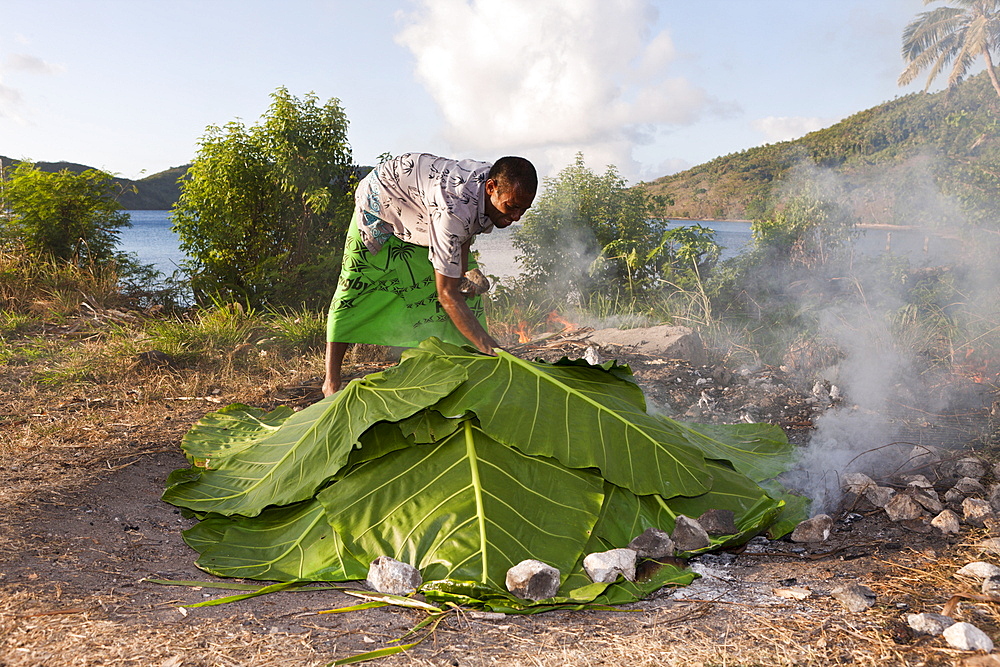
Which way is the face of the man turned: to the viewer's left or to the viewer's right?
to the viewer's right

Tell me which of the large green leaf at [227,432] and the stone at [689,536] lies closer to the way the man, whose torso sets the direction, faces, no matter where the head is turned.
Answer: the stone

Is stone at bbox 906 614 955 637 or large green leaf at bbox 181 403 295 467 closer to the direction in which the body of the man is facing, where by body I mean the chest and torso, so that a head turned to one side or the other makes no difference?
the stone

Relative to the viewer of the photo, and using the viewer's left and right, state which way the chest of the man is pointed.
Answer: facing to the right of the viewer

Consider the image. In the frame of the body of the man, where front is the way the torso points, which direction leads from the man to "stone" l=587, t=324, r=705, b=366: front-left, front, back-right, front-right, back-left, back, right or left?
front-left

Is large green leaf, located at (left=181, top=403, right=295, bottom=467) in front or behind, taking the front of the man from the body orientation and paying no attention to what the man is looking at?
behind

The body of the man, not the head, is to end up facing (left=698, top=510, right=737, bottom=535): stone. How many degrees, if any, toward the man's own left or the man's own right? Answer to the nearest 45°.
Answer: approximately 45° to the man's own right

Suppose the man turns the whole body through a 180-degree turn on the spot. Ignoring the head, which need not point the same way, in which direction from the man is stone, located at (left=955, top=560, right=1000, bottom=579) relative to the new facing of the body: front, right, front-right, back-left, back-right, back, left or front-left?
back-left

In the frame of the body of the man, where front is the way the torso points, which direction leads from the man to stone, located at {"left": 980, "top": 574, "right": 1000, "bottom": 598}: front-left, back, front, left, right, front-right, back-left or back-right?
front-right
